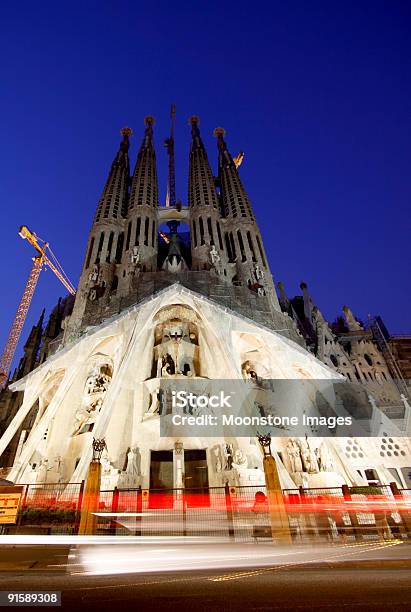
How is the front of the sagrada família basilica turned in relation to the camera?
facing the viewer

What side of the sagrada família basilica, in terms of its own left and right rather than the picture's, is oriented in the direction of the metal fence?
front
